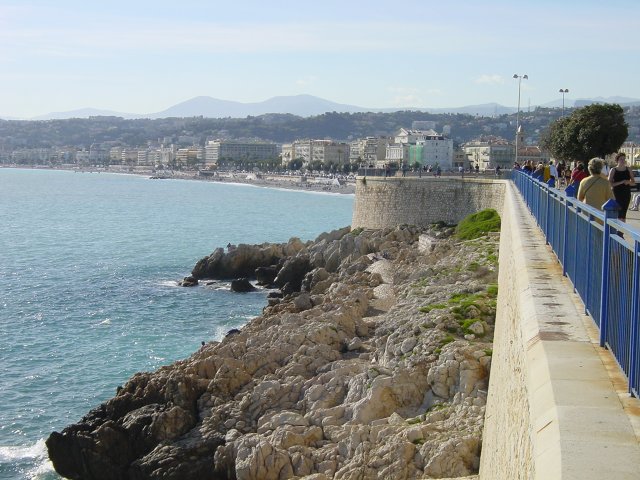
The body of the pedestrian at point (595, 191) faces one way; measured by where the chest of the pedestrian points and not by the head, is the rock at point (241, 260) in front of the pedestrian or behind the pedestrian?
in front

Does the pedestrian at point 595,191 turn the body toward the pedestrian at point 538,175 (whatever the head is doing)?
yes

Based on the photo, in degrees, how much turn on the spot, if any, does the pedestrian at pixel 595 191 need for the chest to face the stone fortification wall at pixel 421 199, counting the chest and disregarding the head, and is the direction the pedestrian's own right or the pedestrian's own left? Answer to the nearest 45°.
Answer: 0° — they already face it

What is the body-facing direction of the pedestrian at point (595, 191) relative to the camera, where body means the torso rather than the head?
away from the camera

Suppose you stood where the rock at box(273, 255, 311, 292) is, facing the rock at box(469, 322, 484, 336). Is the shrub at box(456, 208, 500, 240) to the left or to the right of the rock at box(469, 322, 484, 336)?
left

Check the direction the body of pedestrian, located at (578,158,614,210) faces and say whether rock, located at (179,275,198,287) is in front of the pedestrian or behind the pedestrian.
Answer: in front
